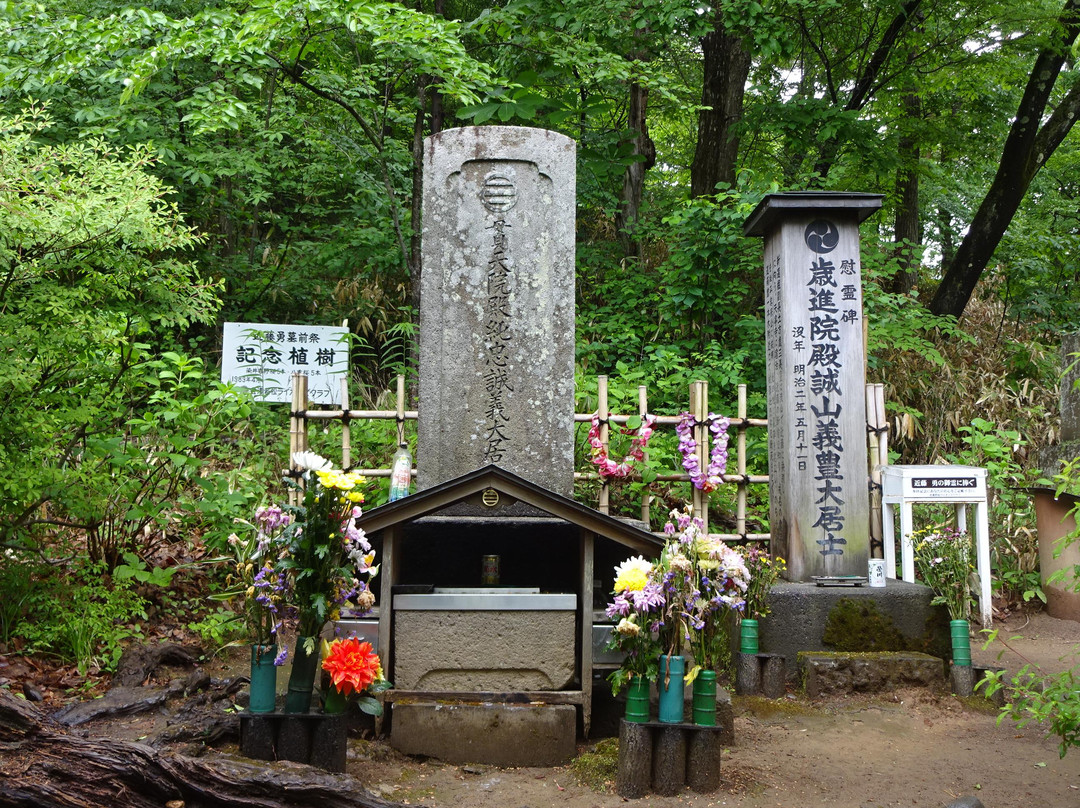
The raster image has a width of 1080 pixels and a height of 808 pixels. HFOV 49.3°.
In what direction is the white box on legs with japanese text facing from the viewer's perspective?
toward the camera

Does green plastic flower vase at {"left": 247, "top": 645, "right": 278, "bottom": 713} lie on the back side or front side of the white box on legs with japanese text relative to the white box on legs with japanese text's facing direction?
on the front side

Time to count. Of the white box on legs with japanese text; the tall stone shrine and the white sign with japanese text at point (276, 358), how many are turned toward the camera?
3

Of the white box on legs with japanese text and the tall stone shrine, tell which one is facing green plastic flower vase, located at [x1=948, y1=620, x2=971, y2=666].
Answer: the white box on legs with japanese text

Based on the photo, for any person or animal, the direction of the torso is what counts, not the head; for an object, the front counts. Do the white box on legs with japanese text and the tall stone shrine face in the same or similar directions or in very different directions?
same or similar directions

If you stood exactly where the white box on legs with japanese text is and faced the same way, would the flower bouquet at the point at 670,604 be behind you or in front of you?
in front

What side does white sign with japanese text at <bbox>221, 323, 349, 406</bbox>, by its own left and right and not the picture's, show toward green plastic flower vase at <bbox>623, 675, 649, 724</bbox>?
front

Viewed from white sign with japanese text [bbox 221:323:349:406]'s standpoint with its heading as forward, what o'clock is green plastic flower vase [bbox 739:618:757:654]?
The green plastic flower vase is roughly at 11 o'clock from the white sign with japanese text.

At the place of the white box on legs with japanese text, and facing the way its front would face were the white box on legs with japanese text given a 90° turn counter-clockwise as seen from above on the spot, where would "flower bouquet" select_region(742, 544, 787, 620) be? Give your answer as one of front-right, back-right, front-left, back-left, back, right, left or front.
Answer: back-right

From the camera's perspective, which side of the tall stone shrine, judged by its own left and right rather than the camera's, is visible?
front

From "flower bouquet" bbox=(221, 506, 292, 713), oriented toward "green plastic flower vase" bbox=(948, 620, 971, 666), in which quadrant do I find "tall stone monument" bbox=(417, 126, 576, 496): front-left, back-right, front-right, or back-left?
front-left

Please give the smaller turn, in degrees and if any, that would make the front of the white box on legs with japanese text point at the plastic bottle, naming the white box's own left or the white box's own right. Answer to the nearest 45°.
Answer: approximately 45° to the white box's own right

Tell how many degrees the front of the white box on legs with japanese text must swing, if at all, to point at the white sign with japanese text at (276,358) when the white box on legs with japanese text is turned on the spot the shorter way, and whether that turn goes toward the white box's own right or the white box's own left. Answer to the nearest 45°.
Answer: approximately 90° to the white box's own right

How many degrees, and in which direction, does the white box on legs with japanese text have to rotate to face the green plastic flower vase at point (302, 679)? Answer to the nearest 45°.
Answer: approximately 45° to its right

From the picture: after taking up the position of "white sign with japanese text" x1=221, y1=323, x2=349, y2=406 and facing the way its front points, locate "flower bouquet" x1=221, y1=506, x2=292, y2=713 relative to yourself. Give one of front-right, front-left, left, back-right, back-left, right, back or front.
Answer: front

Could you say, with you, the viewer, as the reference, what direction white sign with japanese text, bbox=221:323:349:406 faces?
facing the viewer
